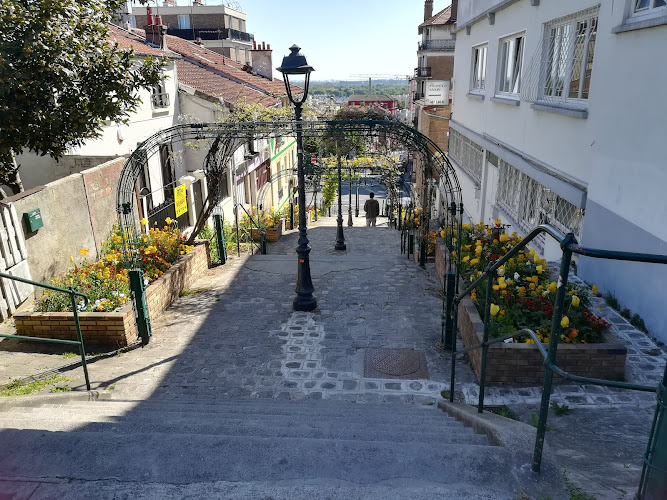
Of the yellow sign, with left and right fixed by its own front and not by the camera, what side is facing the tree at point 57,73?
right

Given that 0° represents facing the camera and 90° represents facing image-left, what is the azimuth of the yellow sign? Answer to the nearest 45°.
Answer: approximately 315°

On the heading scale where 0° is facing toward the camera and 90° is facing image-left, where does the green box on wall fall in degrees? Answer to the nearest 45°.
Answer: approximately 315°

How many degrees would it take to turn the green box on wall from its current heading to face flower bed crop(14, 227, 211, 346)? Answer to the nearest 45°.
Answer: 0° — it already faces it

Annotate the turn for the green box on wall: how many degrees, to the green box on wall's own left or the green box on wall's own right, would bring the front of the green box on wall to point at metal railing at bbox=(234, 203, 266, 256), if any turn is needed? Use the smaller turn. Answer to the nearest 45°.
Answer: approximately 90° to the green box on wall's own left

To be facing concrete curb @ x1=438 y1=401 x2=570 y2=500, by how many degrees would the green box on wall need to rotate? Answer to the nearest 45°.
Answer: approximately 45° to its right
